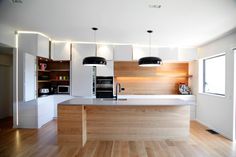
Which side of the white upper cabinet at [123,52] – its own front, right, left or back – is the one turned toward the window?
left

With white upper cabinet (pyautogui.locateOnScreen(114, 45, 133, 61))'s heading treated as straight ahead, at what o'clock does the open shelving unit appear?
The open shelving unit is roughly at 3 o'clock from the white upper cabinet.

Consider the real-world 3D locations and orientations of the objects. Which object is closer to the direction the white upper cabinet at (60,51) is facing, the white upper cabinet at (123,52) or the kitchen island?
the kitchen island

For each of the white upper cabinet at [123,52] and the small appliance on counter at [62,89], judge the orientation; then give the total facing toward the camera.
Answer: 2

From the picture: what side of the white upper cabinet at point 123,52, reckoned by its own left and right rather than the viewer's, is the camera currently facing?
front

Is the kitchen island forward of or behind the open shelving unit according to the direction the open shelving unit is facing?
forward

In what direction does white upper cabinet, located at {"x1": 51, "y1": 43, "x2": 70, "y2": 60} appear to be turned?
toward the camera

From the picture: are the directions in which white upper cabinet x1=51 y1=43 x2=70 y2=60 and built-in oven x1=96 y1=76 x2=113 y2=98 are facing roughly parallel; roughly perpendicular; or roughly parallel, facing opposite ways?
roughly parallel

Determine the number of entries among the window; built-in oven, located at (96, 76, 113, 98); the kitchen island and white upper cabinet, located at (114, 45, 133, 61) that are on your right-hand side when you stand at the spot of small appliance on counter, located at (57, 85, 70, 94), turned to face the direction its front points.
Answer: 0

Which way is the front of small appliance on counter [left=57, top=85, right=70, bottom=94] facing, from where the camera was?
facing the viewer

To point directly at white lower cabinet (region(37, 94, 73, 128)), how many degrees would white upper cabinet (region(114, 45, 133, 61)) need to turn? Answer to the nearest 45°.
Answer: approximately 90° to its right

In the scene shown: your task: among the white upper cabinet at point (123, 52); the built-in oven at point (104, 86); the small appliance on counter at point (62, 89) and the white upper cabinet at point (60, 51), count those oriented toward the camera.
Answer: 4

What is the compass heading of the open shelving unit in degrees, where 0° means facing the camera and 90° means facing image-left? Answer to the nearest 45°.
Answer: approximately 315°

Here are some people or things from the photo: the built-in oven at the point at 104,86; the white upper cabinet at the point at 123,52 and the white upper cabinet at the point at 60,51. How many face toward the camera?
3

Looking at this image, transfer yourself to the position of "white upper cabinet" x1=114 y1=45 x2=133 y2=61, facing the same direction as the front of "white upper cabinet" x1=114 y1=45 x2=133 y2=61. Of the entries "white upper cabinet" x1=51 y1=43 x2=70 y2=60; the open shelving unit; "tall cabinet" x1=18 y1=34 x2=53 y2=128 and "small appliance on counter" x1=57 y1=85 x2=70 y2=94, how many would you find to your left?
0
